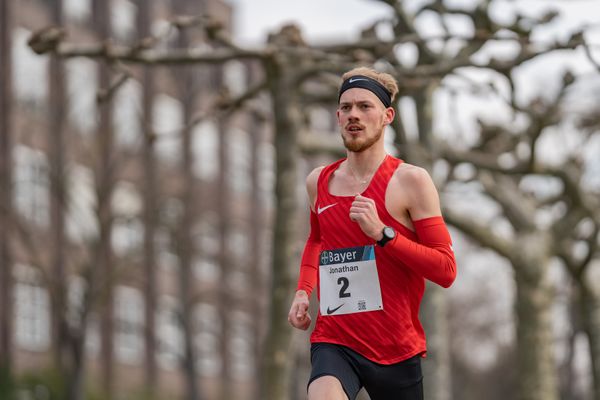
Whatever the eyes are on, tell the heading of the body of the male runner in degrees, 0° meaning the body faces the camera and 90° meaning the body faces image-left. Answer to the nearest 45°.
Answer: approximately 45°

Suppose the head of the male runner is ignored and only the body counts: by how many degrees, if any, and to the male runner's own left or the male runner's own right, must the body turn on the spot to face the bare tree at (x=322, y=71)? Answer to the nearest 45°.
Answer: approximately 135° to the male runner's own right
